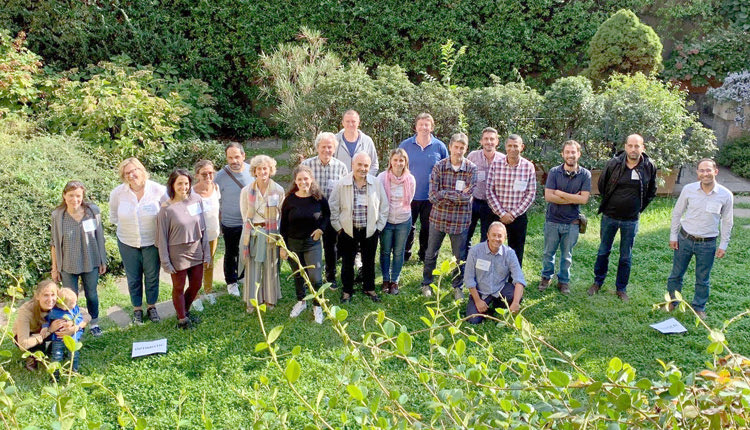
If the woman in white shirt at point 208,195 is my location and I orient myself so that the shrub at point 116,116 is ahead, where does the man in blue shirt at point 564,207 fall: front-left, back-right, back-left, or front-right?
back-right

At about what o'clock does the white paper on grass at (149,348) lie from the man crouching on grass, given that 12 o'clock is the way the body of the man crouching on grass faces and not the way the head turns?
The white paper on grass is roughly at 2 o'clock from the man crouching on grass.

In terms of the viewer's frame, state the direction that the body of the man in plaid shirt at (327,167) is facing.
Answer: toward the camera

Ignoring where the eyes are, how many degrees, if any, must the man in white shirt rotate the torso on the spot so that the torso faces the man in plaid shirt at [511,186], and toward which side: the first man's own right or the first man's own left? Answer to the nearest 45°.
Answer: approximately 90° to the first man's own right

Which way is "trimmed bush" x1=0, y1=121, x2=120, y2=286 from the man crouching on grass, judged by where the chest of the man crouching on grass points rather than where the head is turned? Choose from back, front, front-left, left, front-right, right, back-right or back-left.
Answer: right

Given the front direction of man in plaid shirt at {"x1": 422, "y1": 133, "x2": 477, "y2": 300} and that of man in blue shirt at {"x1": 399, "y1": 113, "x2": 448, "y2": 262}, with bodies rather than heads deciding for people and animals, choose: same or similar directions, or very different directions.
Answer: same or similar directions

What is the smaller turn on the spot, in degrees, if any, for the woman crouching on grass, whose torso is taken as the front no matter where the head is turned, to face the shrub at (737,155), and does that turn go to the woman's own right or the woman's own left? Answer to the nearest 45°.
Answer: approximately 45° to the woman's own left

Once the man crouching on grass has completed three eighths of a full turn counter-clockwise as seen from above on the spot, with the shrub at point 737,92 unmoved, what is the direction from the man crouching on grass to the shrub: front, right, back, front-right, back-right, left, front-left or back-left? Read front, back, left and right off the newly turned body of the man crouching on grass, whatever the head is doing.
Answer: front

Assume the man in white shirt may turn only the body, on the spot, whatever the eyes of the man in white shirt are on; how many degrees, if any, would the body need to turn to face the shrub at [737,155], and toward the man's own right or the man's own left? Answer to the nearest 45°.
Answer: approximately 180°

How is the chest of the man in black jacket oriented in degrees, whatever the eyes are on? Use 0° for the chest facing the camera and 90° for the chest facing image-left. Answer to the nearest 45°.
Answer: approximately 0°

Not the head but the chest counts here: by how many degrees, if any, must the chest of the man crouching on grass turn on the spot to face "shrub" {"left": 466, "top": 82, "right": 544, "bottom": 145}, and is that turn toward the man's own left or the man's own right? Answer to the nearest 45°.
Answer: approximately 180°

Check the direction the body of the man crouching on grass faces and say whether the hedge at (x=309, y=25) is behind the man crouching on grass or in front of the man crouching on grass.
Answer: behind

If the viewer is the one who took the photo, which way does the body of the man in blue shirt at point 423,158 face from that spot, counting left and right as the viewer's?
facing the viewer

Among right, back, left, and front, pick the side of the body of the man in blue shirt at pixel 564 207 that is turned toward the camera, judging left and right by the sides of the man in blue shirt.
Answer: front

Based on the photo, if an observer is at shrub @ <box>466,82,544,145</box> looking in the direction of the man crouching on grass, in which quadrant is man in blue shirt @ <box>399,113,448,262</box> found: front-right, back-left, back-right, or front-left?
front-right

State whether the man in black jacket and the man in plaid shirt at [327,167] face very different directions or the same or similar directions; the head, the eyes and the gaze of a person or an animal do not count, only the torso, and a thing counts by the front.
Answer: same or similar directions
